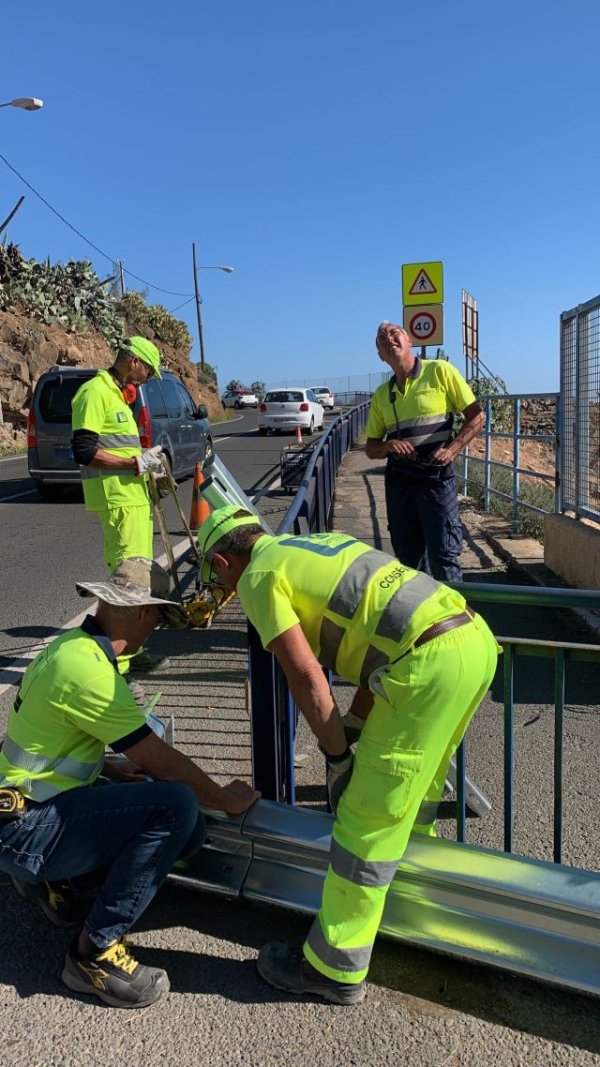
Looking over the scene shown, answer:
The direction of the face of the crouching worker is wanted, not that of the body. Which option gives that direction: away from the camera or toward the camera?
away from the camera

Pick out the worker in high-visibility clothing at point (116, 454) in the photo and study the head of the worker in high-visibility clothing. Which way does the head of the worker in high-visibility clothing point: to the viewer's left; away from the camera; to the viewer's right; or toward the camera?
to the viewer's right

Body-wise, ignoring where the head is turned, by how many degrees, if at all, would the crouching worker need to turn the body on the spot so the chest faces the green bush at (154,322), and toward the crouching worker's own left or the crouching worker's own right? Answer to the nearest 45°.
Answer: approximately 90° to the crouching worker's own left

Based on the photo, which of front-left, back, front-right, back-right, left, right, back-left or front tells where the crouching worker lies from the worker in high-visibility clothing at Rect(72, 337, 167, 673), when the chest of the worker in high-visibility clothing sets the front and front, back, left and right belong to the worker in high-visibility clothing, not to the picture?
right

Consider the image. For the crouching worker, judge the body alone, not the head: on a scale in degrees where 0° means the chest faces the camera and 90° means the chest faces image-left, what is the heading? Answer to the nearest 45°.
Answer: approximately 270°

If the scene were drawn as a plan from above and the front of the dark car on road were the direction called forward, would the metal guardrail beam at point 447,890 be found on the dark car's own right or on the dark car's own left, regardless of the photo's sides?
on the dark car's own right

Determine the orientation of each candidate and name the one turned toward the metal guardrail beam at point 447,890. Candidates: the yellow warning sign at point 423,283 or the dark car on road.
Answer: the yellow warning sign

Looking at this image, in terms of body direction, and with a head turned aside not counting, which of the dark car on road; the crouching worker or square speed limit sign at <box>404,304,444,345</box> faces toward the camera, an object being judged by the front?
the square speed limit sign

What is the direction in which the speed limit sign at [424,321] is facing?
toward the camera

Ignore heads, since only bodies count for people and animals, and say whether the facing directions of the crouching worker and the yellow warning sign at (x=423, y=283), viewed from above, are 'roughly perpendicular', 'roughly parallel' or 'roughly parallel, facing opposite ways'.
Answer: roughly perpendicular

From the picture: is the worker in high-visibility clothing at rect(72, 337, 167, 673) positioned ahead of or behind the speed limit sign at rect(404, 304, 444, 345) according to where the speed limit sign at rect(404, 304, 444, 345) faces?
ahead

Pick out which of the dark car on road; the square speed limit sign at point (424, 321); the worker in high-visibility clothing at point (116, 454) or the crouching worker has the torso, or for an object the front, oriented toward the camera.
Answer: the square speed limit sign

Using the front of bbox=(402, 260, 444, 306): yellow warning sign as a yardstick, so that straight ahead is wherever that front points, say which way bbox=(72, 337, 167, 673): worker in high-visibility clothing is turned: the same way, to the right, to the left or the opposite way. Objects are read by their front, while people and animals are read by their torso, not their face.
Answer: to the left

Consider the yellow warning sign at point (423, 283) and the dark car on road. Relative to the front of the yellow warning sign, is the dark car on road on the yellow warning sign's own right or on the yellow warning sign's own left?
on the yellow warning sign's own right

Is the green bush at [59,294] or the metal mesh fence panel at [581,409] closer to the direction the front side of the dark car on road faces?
the green bush

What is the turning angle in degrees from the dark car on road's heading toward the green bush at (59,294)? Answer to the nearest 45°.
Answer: approximately 45° to its left

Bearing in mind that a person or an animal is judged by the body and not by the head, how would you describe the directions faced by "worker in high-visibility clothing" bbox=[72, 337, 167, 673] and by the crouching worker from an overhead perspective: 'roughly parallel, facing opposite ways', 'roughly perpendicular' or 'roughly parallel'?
roughly parallel

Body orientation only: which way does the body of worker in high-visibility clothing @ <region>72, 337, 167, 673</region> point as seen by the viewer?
to the viewer's right

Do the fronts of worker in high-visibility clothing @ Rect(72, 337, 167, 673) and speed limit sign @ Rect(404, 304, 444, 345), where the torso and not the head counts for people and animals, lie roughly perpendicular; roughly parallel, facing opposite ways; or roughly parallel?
roughly perpendicular

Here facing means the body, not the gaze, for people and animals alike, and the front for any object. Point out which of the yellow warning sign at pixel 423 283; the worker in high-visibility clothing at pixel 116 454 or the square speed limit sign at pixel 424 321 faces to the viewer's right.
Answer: the worker in high-visibility clothing
